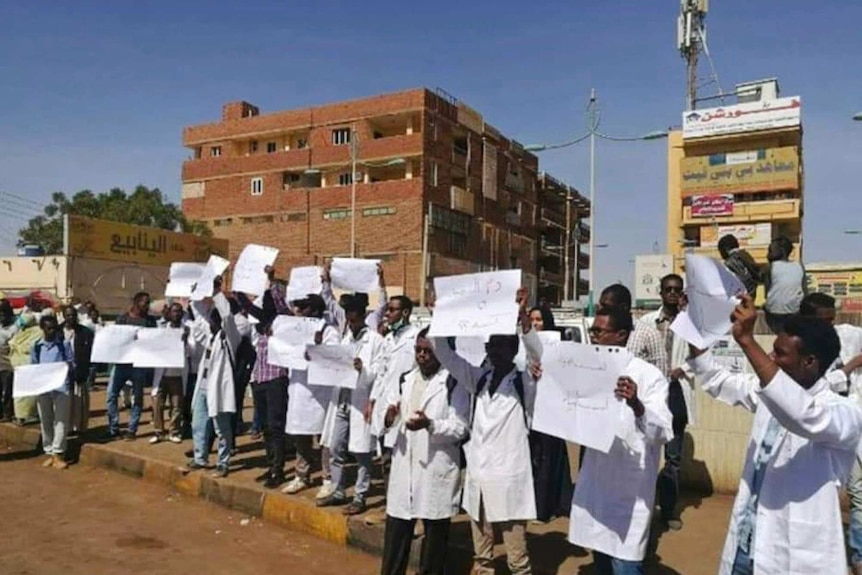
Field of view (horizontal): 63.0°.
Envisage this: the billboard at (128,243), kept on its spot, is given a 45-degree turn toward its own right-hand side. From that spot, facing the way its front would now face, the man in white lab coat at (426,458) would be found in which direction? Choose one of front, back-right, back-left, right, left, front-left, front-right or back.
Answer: front

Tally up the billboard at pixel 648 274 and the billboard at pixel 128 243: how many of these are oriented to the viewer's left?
0

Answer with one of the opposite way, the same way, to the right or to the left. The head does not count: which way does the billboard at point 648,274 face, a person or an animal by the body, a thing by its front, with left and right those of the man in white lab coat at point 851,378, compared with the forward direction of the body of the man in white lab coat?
to the left

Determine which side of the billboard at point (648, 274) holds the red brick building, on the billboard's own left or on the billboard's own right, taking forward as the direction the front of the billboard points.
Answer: on the billboard's own right

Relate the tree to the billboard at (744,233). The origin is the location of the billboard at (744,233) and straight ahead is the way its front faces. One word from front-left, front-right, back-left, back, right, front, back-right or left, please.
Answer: front-right

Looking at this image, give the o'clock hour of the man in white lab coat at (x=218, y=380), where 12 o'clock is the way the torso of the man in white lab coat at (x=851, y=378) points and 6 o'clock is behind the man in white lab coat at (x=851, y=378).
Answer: the man in white lab coat at (x=218, y=380) is roughly at 12 o'clock from the man in white lab coat at (x=851, y=378).

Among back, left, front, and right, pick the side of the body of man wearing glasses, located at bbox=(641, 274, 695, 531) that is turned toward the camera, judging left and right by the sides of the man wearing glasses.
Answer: front

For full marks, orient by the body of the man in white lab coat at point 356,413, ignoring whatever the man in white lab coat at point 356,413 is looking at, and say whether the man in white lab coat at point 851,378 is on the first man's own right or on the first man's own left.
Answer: on the first man's own left

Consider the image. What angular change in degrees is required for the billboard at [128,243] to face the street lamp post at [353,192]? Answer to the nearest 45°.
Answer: approximately 90° to its left

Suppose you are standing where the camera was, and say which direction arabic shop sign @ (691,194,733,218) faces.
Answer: facing the viewer

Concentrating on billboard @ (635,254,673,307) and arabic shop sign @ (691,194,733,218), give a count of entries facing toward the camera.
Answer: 2

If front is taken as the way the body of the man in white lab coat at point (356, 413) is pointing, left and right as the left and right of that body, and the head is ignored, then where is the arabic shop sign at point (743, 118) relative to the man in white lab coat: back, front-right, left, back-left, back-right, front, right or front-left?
back

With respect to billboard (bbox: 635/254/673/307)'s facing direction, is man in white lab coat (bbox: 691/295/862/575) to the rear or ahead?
ahead

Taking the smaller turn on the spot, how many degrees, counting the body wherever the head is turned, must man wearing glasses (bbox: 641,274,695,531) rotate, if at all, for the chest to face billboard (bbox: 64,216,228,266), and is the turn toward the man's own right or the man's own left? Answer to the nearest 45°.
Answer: approximately 135° to the man's own right

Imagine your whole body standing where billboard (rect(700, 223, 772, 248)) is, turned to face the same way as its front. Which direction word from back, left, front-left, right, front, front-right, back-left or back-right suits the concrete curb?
front

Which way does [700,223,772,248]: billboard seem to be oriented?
toward the camera
